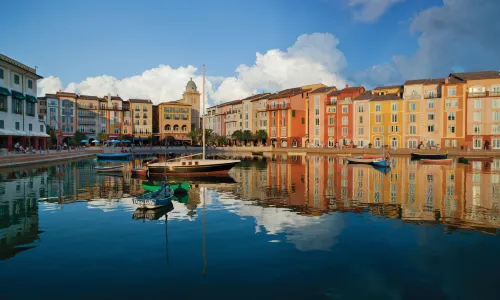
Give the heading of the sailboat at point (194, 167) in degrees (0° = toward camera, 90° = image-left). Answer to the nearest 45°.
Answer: approximately 270°

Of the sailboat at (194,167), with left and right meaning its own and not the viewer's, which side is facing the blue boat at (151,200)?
right
